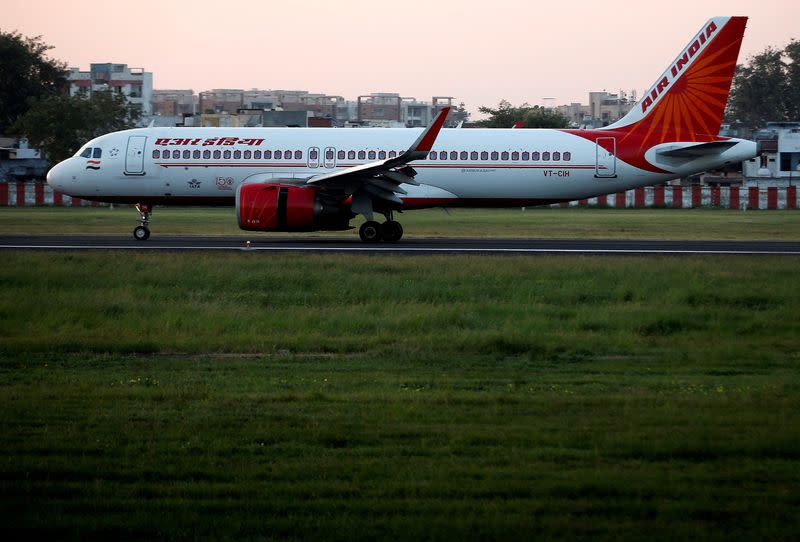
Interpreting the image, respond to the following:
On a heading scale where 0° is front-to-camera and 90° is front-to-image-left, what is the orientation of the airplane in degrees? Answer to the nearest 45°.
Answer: approximately 90°
